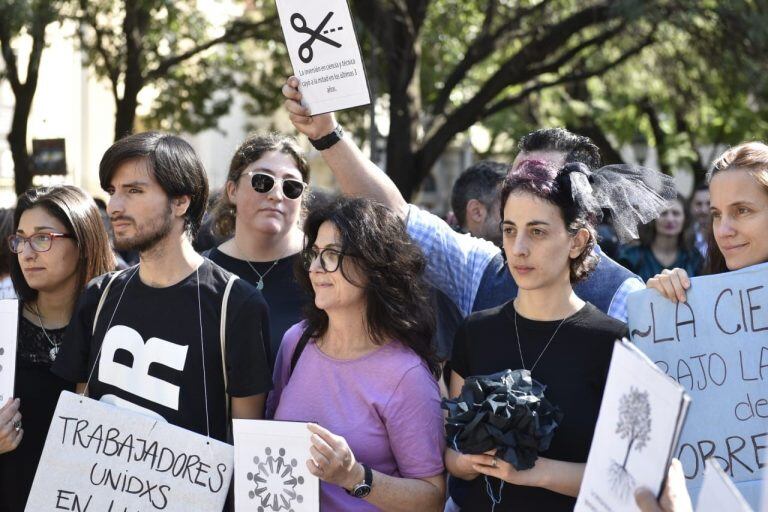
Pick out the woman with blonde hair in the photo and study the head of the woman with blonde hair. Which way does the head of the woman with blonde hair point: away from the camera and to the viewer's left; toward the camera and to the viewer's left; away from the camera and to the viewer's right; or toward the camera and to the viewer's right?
toward the camera and to the viewer's left

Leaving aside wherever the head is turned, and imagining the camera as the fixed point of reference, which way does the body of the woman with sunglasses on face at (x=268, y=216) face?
toward the camera

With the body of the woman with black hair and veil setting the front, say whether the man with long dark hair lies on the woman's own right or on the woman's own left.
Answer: on the woman's own right

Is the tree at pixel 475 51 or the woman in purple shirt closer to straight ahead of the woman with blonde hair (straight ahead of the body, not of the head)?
the woman in purple shirt

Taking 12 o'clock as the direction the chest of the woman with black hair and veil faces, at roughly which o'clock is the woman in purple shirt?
The woman in purple shirt is roughly at 2 o'clock from the woman with black hair and veil.

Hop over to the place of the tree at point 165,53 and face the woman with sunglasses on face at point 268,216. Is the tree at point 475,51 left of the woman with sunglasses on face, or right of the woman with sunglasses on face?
left

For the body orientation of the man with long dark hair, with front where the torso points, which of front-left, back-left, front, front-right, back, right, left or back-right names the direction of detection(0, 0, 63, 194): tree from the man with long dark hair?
back-right

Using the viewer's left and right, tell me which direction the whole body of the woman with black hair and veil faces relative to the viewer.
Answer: facing the viewer and to the left of the viewer

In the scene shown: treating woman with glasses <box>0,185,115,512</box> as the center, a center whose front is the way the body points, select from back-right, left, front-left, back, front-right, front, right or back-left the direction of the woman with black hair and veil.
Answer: left

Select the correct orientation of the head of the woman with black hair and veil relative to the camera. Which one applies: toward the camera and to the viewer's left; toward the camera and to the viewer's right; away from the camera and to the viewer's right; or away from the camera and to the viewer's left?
toward the camera and to the viewer's left

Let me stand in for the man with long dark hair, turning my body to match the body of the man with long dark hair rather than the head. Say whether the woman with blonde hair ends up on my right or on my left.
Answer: on my left

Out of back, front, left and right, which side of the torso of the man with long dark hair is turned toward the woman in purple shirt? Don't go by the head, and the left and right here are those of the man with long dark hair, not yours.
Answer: left

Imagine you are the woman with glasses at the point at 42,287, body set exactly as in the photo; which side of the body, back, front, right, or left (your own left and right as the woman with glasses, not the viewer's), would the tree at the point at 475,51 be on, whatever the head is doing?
back

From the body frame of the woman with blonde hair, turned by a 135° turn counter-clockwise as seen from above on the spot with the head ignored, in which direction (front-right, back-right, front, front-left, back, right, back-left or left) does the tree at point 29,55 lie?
back-left

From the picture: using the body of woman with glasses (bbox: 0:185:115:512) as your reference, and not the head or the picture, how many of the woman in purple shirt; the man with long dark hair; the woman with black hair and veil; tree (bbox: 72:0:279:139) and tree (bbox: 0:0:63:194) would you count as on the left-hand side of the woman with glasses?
3

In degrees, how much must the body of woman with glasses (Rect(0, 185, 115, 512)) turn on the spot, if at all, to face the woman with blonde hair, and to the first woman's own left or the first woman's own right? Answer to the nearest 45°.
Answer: approximately 90° to the first woman's own left
